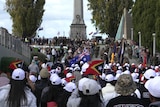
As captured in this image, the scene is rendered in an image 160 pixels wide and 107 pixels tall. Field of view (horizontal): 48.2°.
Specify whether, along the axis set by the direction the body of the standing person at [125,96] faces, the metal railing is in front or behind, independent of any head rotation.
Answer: in front

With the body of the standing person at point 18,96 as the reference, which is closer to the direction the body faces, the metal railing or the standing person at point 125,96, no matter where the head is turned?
the metal railing

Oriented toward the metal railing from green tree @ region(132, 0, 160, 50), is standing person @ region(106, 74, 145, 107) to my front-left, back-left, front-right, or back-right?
front-left

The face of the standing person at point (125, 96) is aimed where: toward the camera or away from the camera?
away from the camera

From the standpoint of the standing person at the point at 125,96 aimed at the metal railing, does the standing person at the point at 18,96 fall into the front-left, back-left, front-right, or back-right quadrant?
front-left

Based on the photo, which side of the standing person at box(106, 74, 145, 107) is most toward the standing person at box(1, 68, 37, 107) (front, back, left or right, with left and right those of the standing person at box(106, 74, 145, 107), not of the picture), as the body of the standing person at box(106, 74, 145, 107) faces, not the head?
left

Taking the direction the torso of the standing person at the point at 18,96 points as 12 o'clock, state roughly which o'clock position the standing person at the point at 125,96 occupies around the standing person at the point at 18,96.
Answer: the standing person at the point at 125,96 is roughly at 4 o'clock from the standing person at the point at 18,96.

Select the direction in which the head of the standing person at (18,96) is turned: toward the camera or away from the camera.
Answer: away from the camera

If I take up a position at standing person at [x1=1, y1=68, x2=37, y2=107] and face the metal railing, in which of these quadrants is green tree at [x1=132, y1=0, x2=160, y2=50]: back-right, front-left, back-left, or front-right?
front-right

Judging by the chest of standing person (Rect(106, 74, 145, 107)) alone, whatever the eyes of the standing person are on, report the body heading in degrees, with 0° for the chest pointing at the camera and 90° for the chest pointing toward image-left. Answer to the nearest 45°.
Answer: approximately 180°

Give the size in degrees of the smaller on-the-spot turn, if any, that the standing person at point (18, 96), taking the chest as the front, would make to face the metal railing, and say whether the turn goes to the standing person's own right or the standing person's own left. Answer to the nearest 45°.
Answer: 0° — they already face it

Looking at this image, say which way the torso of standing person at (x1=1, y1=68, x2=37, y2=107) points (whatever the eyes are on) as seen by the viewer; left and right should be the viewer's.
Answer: facing away from the viewer

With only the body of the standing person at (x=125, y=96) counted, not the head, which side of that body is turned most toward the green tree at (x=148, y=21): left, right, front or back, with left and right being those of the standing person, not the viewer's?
front

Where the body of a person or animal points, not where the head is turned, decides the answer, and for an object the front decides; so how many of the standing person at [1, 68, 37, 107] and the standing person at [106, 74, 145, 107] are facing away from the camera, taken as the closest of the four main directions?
2
